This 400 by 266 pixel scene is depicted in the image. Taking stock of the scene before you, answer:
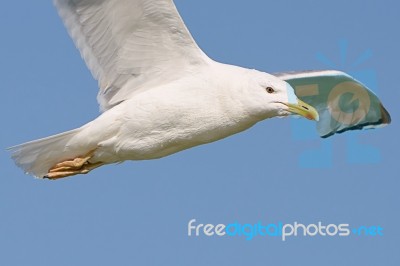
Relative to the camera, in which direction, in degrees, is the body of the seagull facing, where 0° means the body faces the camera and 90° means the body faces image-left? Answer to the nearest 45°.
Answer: approximately 270°
